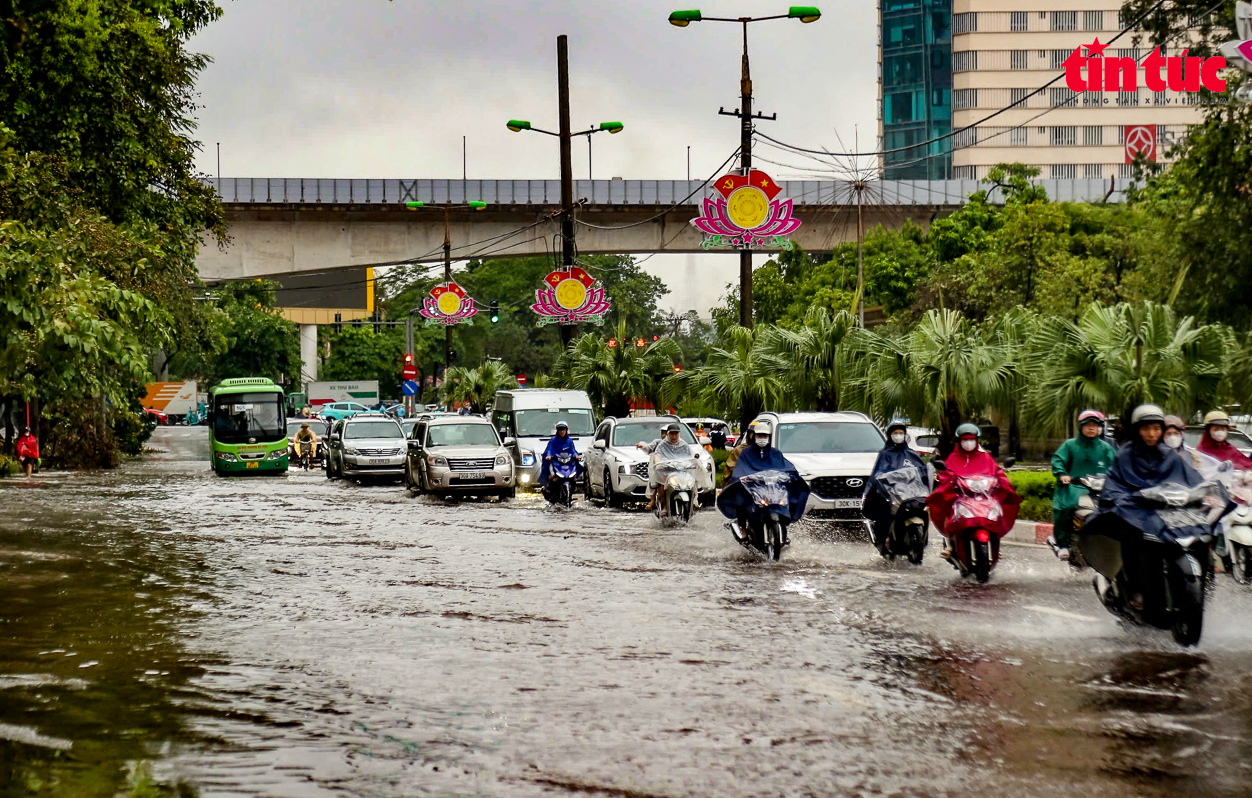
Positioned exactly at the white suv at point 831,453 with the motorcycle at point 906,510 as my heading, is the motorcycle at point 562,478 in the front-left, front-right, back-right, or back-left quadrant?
back-right

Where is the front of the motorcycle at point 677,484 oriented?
toward the camera

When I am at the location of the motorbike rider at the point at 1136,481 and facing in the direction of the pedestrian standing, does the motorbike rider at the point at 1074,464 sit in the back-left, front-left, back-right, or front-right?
front-right

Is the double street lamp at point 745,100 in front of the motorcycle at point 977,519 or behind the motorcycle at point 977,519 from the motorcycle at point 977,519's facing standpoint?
behind

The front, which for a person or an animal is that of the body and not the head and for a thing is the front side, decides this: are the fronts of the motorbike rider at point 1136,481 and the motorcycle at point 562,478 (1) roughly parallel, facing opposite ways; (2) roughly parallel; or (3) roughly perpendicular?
roughly parallel

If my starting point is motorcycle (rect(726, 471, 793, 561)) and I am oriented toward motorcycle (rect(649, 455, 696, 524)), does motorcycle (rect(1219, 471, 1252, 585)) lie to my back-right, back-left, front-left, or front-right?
back-right

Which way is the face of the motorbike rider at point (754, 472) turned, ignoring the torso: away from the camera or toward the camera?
toward the camera

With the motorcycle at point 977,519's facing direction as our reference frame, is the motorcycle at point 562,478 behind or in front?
behind

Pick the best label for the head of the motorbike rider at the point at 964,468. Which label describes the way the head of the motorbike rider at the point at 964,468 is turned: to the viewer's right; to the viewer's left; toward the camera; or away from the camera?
toward the camera

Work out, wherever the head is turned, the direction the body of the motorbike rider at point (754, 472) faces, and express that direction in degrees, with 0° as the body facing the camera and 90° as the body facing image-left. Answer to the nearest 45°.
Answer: approximately 0°

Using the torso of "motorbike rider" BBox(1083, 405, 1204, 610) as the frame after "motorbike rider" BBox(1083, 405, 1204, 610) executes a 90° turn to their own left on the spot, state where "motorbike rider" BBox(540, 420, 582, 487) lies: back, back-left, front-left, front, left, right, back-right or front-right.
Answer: left

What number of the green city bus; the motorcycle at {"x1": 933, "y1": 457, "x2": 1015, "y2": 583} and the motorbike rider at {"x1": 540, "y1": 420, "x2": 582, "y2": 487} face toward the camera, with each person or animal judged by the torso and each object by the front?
3

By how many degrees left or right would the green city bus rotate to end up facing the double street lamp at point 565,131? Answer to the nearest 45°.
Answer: approximately 45° to its left

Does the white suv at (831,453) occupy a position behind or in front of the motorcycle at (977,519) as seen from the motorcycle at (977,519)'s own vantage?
behind

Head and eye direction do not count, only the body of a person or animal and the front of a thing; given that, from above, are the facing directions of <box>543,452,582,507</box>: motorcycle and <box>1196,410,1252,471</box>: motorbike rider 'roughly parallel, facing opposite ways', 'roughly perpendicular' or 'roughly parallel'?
roughly parallel

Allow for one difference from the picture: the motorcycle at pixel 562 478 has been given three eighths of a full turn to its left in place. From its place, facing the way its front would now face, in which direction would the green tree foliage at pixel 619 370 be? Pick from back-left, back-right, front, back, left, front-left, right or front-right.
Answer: front-left

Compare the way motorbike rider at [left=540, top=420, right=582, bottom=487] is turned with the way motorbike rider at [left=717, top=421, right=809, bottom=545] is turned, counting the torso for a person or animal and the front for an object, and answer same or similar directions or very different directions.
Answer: same or similar directions

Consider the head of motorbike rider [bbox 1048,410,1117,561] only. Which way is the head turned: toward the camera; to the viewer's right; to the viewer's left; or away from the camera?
toward the camera

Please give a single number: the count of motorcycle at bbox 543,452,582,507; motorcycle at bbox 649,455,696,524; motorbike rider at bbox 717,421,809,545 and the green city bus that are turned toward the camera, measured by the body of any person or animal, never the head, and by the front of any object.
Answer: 4
